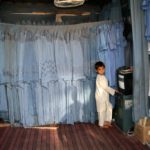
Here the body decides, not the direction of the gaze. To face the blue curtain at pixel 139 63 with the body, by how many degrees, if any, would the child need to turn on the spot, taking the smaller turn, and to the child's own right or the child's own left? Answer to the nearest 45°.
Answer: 0° — they already face it

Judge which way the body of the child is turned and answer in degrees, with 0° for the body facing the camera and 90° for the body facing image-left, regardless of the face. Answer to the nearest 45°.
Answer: approximately 315°
